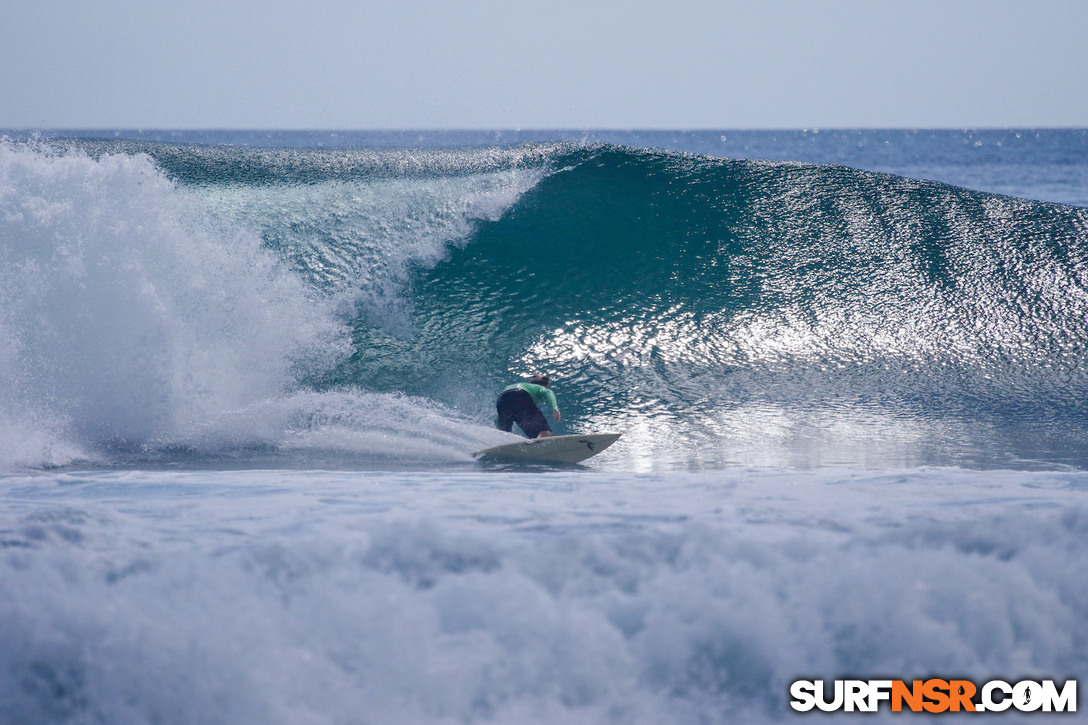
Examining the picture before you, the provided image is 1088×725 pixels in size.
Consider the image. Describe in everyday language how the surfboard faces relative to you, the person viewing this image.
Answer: facing to the right of the viewer

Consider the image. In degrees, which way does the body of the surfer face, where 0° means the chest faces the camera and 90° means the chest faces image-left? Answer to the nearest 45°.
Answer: approximately 225°
